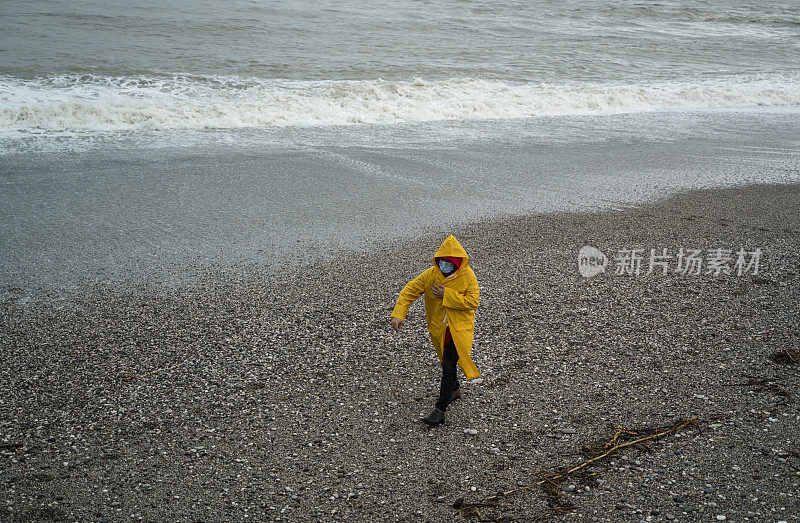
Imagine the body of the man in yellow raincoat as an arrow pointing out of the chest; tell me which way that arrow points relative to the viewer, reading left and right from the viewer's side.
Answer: facing the viewer and to the left of the viewer
